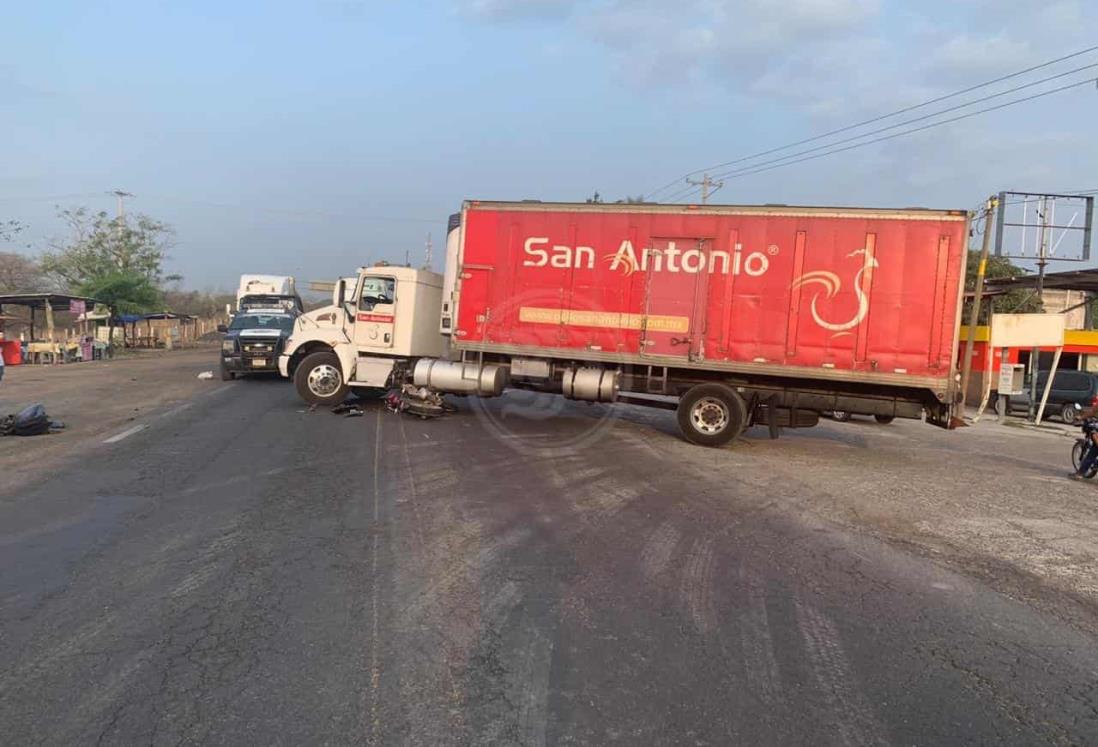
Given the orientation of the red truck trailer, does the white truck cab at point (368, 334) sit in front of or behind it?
in front

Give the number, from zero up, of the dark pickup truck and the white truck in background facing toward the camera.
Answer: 2

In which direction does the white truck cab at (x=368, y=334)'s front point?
to the viewer's left

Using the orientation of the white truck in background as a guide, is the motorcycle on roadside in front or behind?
in front

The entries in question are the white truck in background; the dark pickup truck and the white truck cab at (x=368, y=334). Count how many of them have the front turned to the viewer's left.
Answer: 1

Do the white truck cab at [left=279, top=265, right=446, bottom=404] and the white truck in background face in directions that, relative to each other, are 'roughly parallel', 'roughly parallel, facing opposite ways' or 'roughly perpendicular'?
roughly perpendicular

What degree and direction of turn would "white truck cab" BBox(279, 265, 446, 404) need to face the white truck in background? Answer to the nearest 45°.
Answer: approximately 90° to its right

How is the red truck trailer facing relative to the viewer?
to the viewer's left

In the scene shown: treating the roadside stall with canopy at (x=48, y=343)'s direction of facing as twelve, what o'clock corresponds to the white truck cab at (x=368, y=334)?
The white truck cab is roughly at 1 o'clock from the roadside stall with canopy.
